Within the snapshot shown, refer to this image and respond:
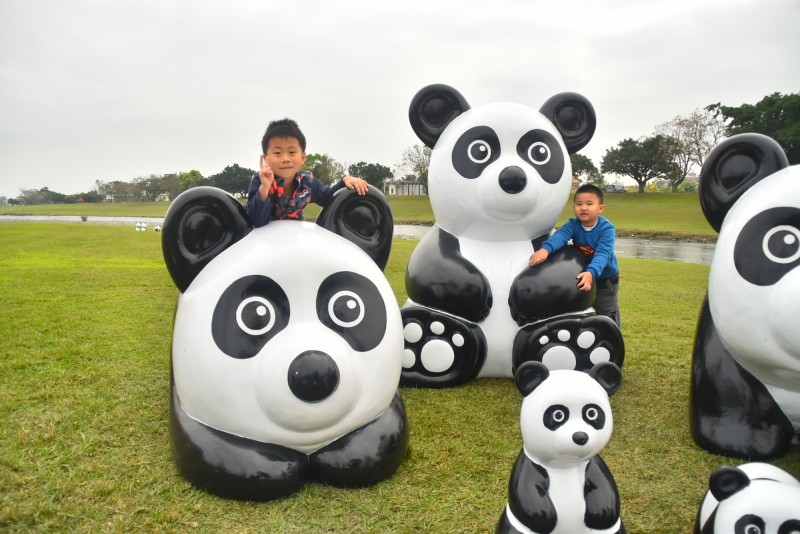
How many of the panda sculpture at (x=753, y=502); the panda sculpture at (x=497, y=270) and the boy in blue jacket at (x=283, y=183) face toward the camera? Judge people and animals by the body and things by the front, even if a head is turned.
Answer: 3

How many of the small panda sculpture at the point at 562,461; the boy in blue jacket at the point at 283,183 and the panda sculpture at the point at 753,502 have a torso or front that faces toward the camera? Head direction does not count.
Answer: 3

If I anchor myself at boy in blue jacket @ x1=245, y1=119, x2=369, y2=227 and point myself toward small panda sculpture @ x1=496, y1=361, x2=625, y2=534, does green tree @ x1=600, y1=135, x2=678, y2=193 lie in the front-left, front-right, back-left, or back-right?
back-left

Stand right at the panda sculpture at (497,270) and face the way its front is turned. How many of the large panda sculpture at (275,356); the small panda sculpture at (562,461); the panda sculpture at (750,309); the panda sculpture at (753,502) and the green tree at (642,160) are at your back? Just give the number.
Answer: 1

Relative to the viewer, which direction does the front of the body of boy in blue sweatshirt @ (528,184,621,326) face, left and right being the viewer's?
facing the viewer and to the left of the viewer

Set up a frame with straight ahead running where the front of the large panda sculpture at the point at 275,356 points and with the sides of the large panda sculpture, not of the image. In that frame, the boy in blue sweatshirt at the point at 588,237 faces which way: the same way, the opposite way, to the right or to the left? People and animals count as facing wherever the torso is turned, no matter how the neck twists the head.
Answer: to the right

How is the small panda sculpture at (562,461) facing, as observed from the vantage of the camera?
facing the viewer

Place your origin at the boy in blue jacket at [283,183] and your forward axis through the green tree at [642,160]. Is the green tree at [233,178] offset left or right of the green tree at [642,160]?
left

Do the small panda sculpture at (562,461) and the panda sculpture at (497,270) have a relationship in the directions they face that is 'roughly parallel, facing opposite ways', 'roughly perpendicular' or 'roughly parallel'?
roughly parallel

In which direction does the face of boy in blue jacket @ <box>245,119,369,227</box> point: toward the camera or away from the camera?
toward the camera

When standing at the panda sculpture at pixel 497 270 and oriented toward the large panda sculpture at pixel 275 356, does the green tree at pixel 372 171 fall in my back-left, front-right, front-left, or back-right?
back-right

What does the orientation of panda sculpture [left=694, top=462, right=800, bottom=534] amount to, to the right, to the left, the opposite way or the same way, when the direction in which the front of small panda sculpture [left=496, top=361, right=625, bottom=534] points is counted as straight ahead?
the same way

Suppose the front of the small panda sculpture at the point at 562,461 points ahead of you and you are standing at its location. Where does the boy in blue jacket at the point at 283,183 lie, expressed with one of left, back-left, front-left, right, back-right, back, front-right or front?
back-right

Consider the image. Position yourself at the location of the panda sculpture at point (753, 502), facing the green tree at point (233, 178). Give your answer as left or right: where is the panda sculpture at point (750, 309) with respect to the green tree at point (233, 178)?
right

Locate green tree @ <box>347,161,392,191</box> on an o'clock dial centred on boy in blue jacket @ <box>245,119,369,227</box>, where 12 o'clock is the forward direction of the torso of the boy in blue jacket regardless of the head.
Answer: The green tree is roughly at 6 o'clock from the boy in blue jacket.

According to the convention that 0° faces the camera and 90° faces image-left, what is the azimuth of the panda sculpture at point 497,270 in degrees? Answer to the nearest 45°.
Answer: approximately 0°

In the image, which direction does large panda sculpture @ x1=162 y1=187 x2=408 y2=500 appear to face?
toward the camera

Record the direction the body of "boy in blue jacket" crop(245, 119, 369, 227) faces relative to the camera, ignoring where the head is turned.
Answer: toward the camera

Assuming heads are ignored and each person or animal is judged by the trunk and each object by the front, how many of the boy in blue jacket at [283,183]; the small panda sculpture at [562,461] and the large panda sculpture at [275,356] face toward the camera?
3

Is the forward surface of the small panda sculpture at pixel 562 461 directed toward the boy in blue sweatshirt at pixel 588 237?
no

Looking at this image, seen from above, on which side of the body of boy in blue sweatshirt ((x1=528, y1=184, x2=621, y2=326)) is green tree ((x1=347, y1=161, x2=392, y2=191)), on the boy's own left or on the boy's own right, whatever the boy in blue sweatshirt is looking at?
on the boy's own right
